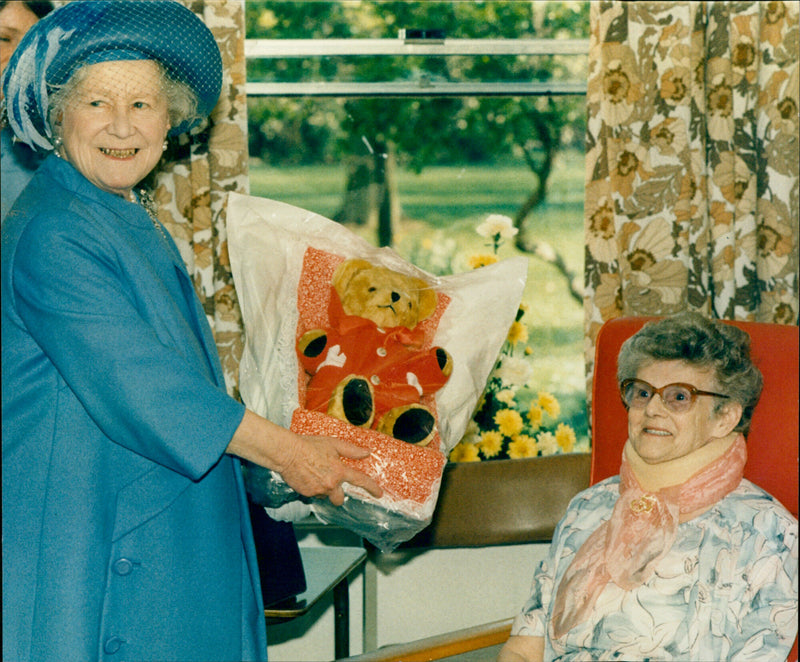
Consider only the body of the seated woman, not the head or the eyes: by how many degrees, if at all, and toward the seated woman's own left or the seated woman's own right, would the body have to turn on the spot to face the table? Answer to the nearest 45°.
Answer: approximately 90° to the seated woman's own right

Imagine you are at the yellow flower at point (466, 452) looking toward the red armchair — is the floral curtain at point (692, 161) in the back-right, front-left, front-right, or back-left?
front-left

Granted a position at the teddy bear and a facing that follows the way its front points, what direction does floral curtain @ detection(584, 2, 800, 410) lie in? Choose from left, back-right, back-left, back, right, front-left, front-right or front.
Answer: back-left

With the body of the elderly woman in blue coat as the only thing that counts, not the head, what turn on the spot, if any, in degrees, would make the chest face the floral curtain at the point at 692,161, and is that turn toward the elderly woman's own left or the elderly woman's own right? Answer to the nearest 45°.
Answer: approximately 90° to the elderly woman's own left

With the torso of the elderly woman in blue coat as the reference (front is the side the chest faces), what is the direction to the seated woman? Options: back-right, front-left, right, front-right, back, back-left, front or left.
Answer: front-left

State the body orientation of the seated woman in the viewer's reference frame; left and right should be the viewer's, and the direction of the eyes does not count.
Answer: facing the viewer and to the left of the viewer

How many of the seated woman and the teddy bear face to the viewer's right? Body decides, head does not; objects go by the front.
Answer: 0

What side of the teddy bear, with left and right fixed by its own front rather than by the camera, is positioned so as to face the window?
back

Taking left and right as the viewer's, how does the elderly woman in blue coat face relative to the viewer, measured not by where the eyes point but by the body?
facing the viewer and to the right of the viewer

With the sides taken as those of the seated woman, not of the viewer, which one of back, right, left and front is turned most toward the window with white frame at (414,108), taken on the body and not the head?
right

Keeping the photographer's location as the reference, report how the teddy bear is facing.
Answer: facing the viewer

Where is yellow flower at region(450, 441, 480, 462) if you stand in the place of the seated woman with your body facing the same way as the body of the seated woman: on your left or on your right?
on your right

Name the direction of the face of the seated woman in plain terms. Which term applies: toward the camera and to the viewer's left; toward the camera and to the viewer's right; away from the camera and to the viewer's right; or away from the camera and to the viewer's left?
toward the camera and to the viewer's left
